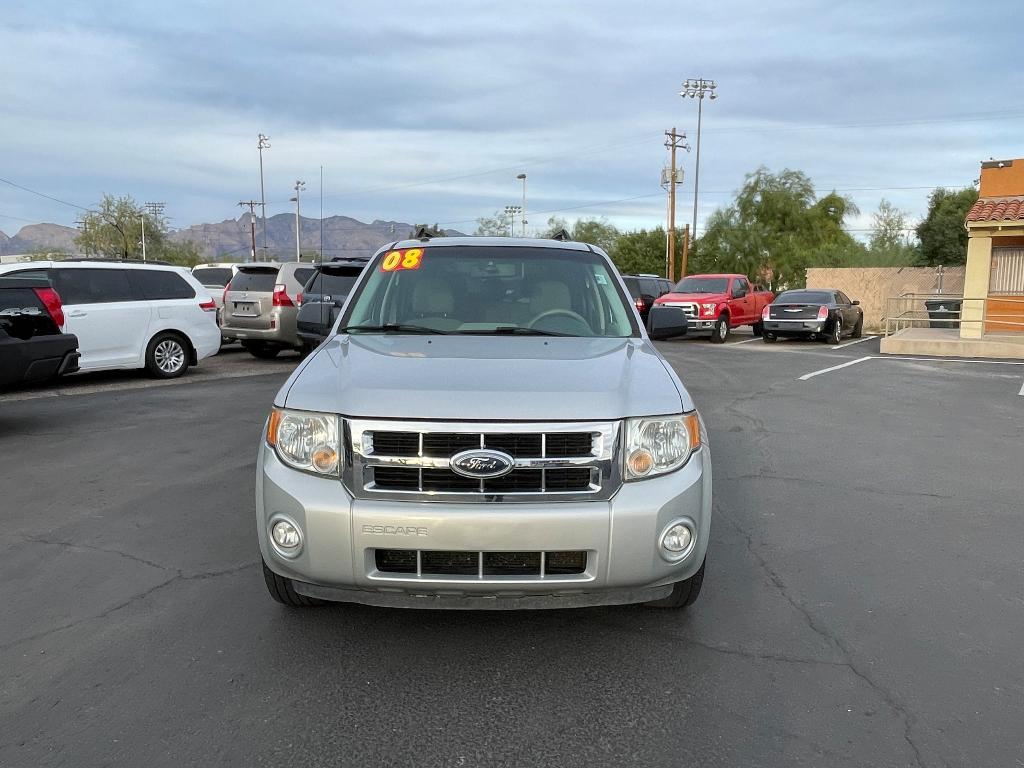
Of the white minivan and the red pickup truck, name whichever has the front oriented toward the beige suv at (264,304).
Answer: the red pickup truck

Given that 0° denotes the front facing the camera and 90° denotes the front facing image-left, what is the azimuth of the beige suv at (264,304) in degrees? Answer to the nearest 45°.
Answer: approximately 225°

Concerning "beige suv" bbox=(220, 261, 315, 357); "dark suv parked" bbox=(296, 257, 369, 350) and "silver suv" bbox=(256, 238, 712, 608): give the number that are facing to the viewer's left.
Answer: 0

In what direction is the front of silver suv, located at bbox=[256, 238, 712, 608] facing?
toward the camera

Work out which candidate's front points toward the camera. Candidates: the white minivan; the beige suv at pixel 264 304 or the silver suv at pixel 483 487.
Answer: the silver suv at pixel 483 487

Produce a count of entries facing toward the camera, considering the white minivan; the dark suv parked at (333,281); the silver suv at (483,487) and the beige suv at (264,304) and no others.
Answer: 1

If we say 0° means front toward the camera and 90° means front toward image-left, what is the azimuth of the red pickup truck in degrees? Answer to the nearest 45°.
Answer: approximately 45°

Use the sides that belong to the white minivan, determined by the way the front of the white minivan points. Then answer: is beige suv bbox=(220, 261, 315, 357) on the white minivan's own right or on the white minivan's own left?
on the white minivan's own right

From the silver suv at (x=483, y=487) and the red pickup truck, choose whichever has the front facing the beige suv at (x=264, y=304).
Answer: the red pickup truck

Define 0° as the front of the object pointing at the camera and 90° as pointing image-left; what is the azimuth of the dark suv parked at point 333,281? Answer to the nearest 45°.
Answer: approximately 225°

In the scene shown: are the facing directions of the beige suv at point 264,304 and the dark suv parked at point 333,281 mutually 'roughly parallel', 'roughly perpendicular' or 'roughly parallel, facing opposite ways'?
roughly parallel

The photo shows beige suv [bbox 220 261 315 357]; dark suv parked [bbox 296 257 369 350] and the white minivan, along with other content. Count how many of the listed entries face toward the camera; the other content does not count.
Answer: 0
